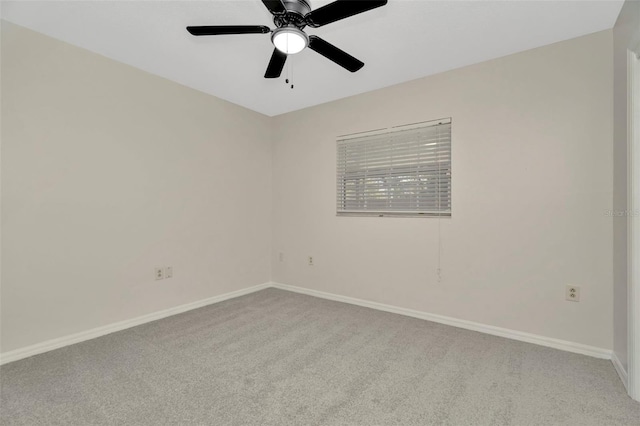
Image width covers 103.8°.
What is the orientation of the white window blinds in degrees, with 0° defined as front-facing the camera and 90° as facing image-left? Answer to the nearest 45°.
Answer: approximately 45°

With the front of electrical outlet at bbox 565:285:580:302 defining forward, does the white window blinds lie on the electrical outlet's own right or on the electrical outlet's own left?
on the electrical outlet's own right

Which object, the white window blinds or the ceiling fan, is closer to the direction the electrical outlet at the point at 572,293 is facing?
the ceiling fan

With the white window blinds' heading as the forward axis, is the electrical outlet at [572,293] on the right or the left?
on its left
